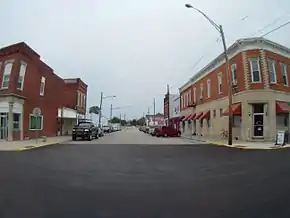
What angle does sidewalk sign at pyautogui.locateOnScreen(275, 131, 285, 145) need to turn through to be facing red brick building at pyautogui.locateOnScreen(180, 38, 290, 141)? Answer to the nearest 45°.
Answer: approximately 180°

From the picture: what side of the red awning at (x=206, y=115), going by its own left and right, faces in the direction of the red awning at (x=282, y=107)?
left

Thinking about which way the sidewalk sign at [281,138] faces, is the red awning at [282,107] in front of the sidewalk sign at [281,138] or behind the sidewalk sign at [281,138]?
behind

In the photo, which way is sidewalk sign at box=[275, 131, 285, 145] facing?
toward the camera

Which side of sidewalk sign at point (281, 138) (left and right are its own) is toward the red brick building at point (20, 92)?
right

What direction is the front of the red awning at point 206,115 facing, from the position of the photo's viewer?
facing the viewer and to the left of the viewer

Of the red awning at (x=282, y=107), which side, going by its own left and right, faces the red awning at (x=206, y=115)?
back

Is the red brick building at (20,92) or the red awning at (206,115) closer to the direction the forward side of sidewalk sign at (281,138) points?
the red brick building
